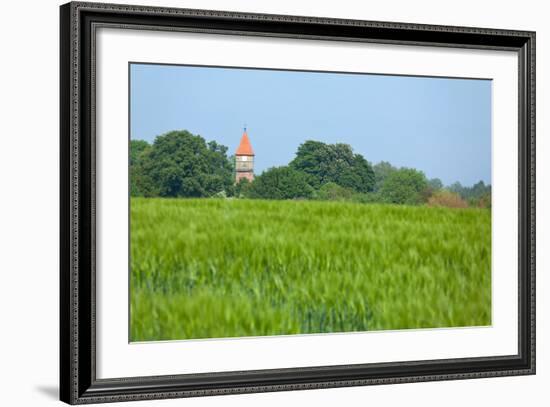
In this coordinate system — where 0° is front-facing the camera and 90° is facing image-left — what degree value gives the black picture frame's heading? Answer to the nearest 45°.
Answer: approximately 315°
